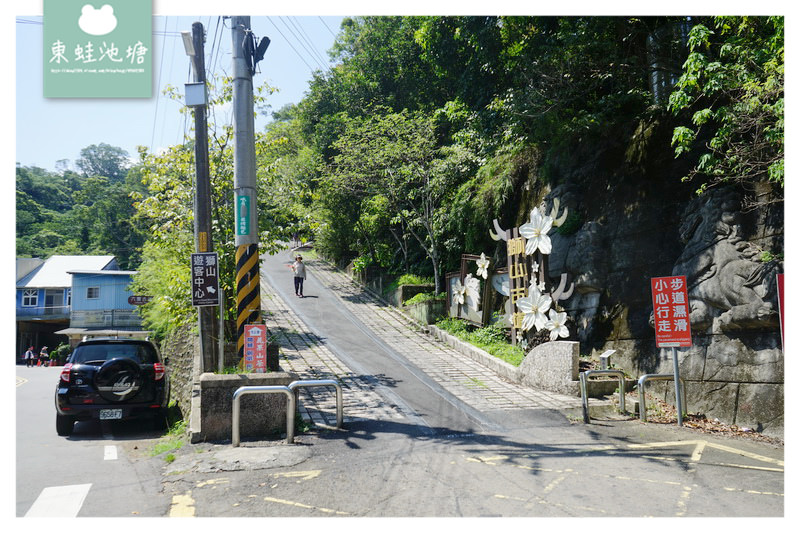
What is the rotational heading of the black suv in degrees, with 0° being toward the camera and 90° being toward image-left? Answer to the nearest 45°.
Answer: approximately 180°

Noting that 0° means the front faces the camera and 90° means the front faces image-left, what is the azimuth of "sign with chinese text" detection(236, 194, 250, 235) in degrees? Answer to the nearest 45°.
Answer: approximately 0°

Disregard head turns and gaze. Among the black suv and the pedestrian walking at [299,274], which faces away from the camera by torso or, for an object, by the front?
the black suv

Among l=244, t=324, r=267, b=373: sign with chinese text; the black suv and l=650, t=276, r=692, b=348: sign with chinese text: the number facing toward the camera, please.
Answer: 2

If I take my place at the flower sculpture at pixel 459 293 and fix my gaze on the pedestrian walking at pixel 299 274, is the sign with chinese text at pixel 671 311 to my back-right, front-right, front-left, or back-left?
back-left

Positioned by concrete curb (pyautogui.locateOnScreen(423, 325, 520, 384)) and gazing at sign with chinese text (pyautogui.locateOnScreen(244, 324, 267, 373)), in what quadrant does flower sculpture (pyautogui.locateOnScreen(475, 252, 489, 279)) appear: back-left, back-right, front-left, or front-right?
back-right

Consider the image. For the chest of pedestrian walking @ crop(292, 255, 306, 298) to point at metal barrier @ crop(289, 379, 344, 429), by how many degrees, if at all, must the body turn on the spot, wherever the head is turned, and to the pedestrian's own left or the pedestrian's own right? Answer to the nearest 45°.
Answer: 0° — they already face it

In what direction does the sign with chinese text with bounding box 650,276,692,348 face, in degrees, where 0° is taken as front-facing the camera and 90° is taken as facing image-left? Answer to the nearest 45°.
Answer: approximately 0°
